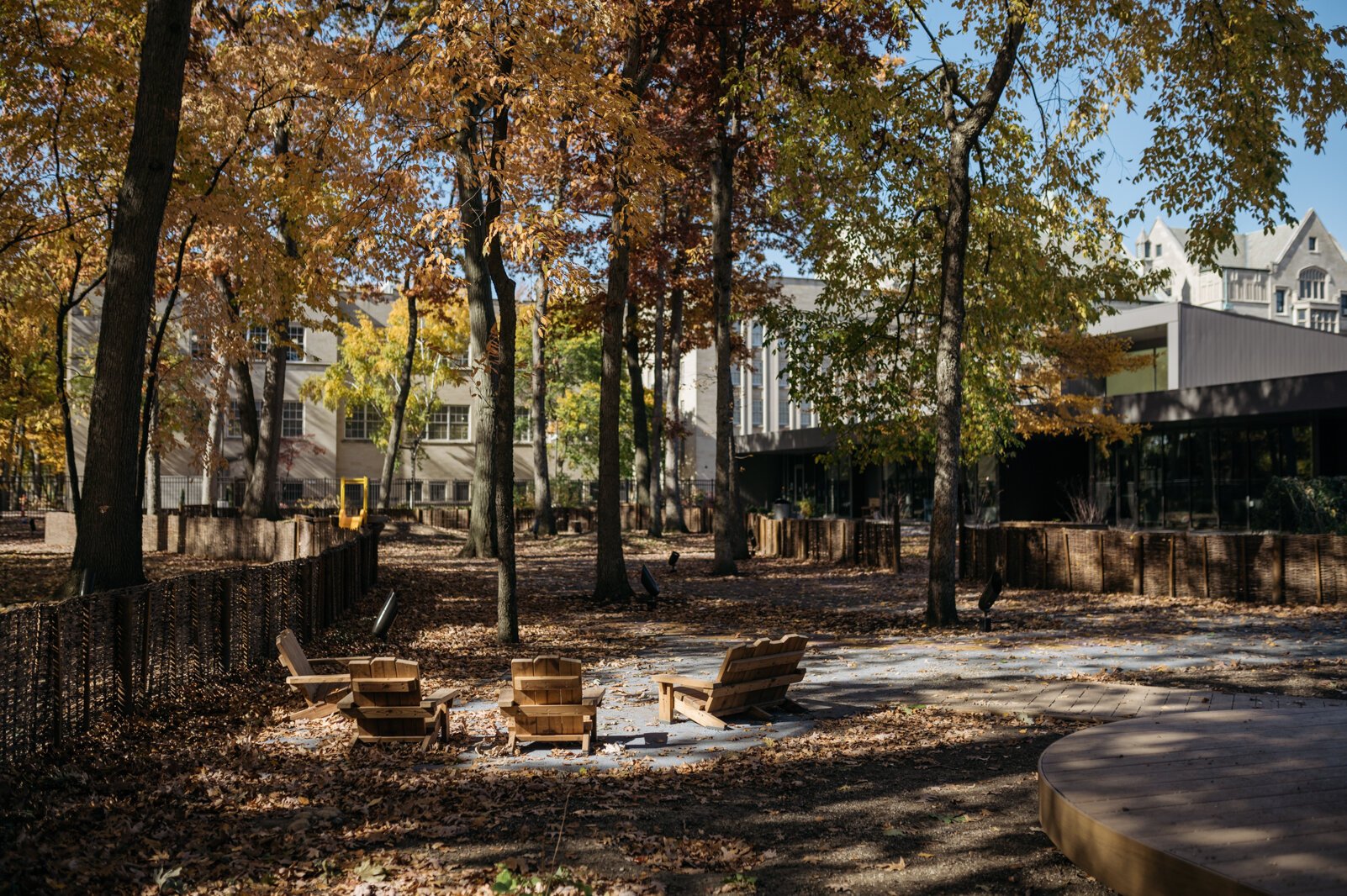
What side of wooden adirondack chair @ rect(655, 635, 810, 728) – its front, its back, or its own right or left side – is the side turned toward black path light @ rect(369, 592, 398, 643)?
front

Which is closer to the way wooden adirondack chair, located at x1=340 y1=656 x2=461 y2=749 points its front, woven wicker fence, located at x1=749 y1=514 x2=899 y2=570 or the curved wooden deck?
the woven wicker fence

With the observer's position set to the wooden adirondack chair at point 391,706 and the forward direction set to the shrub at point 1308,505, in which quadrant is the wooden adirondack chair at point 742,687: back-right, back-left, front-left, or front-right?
front-right

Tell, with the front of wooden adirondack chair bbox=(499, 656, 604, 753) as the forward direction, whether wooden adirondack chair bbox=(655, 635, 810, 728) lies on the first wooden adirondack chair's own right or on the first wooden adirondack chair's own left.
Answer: on the first wooden adirondack chair's own right

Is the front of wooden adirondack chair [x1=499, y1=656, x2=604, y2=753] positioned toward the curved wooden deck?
no

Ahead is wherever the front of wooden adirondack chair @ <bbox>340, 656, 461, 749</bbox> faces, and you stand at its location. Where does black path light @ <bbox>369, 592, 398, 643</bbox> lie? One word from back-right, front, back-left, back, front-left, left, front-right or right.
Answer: front-left

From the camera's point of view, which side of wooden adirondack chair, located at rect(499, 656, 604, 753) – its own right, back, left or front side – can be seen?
back

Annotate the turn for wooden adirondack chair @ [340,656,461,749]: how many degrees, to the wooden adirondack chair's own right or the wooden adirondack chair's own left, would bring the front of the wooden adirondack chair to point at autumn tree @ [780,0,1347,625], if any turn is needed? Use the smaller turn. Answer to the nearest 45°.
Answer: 0° — it already faces it

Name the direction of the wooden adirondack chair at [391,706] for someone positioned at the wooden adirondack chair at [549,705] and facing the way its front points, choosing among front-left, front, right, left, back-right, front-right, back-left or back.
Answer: left

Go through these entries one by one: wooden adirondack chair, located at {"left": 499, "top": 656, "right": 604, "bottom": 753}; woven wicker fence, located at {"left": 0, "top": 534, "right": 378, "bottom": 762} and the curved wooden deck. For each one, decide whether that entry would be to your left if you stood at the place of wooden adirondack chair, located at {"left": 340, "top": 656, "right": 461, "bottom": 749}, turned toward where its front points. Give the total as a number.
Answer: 1

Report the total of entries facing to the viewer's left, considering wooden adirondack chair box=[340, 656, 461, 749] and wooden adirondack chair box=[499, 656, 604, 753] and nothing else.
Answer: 0

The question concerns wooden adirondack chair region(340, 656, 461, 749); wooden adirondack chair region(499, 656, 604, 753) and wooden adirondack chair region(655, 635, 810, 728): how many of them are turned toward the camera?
0

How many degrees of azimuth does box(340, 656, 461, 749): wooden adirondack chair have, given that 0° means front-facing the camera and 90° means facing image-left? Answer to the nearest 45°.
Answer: approximately 225°

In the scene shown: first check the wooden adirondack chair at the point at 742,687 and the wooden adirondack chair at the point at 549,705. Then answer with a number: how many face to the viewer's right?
0

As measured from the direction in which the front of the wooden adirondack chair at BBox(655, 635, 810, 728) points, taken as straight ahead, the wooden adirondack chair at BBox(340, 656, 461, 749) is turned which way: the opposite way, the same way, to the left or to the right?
to the right

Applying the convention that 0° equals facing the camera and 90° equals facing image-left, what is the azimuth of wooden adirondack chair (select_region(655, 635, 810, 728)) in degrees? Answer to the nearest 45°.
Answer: approximately 135°

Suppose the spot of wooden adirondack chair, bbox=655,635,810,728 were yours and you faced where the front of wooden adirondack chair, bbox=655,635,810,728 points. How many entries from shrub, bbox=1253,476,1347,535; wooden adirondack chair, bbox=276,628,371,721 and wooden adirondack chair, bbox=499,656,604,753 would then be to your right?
1

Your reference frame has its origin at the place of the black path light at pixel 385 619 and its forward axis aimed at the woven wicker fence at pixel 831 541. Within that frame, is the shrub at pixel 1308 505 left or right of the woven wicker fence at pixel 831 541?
right
